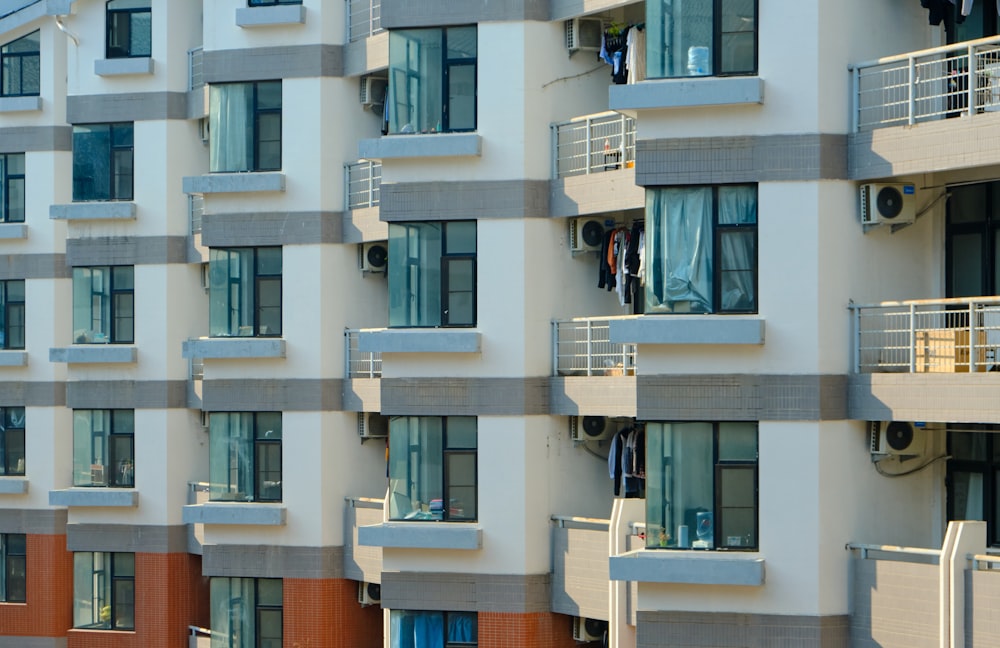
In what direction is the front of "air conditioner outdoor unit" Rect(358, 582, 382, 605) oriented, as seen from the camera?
facing the viewer and to the right of the viewer

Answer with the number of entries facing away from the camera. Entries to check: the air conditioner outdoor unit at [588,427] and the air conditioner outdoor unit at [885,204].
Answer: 0

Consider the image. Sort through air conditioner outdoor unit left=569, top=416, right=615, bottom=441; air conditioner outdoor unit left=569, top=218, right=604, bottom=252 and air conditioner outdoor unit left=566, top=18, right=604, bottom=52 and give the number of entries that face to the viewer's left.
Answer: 0

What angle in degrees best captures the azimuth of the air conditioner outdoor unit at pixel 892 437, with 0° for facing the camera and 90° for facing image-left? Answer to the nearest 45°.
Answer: approximately 315°
